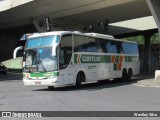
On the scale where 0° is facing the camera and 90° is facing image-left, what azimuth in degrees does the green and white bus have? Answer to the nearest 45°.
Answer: approximately 45°
